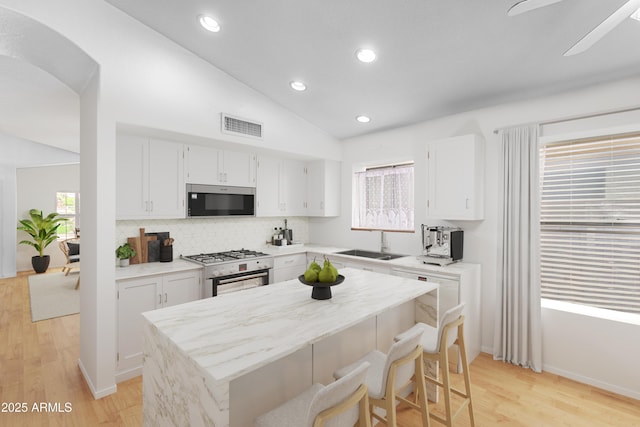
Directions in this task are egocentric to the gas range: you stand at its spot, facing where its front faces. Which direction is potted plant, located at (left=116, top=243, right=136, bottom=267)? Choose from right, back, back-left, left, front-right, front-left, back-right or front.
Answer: back-right

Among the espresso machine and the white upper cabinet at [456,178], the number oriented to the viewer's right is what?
0

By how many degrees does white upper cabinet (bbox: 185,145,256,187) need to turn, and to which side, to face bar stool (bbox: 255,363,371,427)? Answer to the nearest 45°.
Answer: approximately 45° to its right

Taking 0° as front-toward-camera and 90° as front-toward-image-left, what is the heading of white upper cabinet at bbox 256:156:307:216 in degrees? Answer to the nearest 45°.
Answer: approximately 315°

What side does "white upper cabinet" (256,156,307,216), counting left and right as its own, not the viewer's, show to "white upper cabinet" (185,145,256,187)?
right

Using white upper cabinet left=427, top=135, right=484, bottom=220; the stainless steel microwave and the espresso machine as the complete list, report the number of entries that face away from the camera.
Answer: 0

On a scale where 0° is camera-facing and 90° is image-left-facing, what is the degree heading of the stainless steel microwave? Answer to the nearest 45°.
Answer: approximately 315°

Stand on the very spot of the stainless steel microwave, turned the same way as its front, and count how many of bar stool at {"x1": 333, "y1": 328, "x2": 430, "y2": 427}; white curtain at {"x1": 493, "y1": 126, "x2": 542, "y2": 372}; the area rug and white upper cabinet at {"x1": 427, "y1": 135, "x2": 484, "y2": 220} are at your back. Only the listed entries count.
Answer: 1

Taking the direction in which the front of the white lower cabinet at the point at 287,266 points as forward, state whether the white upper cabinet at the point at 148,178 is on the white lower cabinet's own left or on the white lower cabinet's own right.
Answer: on the white lower cabinet's own right
